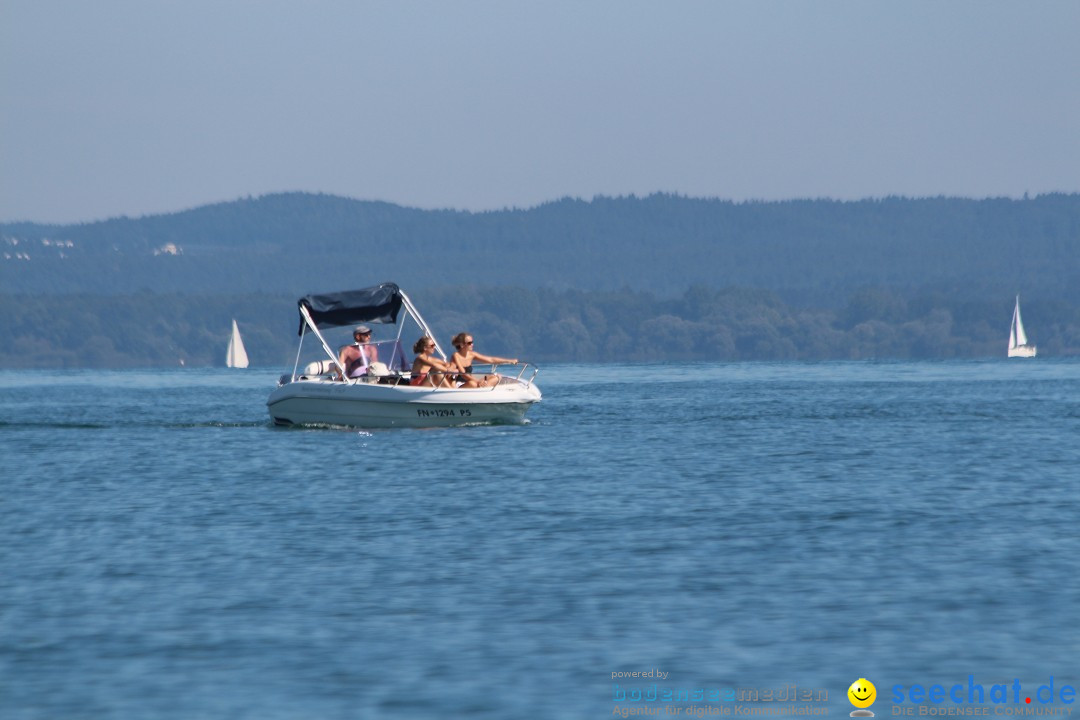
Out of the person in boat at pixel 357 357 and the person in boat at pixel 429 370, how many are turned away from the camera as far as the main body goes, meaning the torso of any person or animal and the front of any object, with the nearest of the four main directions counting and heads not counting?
0

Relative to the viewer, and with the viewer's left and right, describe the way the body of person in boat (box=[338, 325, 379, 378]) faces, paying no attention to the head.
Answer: facing the viewer and to the right of the viewer

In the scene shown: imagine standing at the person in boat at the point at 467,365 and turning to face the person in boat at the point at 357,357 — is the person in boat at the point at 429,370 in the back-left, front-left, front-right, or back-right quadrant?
front-left

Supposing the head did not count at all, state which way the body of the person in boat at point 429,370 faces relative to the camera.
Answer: to the viewer's right

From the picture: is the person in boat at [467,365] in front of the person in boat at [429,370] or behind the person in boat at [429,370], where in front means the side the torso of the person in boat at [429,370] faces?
in front

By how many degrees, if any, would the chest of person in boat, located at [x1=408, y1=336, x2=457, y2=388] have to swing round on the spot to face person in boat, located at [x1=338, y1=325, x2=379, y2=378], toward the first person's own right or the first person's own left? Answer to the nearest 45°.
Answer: approximately 135° to the first person's own left

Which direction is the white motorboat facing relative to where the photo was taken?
to the viewer's right
